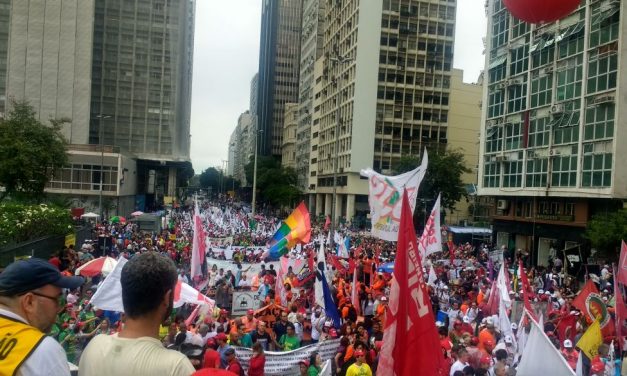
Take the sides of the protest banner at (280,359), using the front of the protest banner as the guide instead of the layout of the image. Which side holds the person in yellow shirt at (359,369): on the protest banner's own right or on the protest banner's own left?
on the protest banner's own left

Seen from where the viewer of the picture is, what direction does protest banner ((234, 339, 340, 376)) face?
facing the viewer

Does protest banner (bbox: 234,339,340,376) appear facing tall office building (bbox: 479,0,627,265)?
no

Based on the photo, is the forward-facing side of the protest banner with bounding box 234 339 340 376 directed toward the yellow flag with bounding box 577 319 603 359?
no

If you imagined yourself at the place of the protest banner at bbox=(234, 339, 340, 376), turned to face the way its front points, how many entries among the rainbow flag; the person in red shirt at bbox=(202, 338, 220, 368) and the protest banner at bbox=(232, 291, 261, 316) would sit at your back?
2

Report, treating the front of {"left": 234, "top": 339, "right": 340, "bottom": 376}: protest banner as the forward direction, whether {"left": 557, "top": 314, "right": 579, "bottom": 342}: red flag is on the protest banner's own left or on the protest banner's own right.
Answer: on the protest banner's own left

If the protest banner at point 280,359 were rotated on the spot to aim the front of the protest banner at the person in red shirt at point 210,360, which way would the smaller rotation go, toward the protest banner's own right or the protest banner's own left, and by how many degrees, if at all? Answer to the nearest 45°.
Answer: approximately 45° to the protest banner's own right

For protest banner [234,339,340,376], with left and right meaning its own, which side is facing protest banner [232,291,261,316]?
back

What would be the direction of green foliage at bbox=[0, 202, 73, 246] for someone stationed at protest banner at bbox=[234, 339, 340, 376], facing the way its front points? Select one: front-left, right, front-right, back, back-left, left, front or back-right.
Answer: back-right

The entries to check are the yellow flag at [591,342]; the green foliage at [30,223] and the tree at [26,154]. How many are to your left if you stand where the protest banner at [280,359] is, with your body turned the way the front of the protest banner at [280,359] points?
1

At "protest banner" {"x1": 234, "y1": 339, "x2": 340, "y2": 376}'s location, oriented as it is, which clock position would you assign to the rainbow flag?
The rainbow flag is roughly at 6 o'clock from the protest banner.

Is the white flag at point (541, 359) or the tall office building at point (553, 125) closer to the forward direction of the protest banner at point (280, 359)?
the white flag

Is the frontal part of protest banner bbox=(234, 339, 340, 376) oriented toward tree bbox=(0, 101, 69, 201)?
no

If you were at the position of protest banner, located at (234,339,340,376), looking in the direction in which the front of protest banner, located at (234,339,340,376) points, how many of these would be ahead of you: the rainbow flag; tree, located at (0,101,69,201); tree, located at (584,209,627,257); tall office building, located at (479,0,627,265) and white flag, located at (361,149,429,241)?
0
